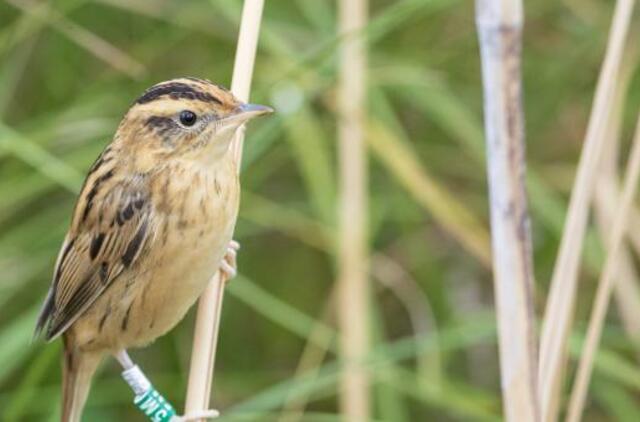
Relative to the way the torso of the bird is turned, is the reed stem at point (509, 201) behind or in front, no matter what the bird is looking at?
in front

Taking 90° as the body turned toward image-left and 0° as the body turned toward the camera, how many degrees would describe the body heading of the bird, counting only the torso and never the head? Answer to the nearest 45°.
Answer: approximately 270°

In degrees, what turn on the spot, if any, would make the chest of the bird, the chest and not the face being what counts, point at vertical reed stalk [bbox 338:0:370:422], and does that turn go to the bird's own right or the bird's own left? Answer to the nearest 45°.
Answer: approximately 45° to the bird's own left
